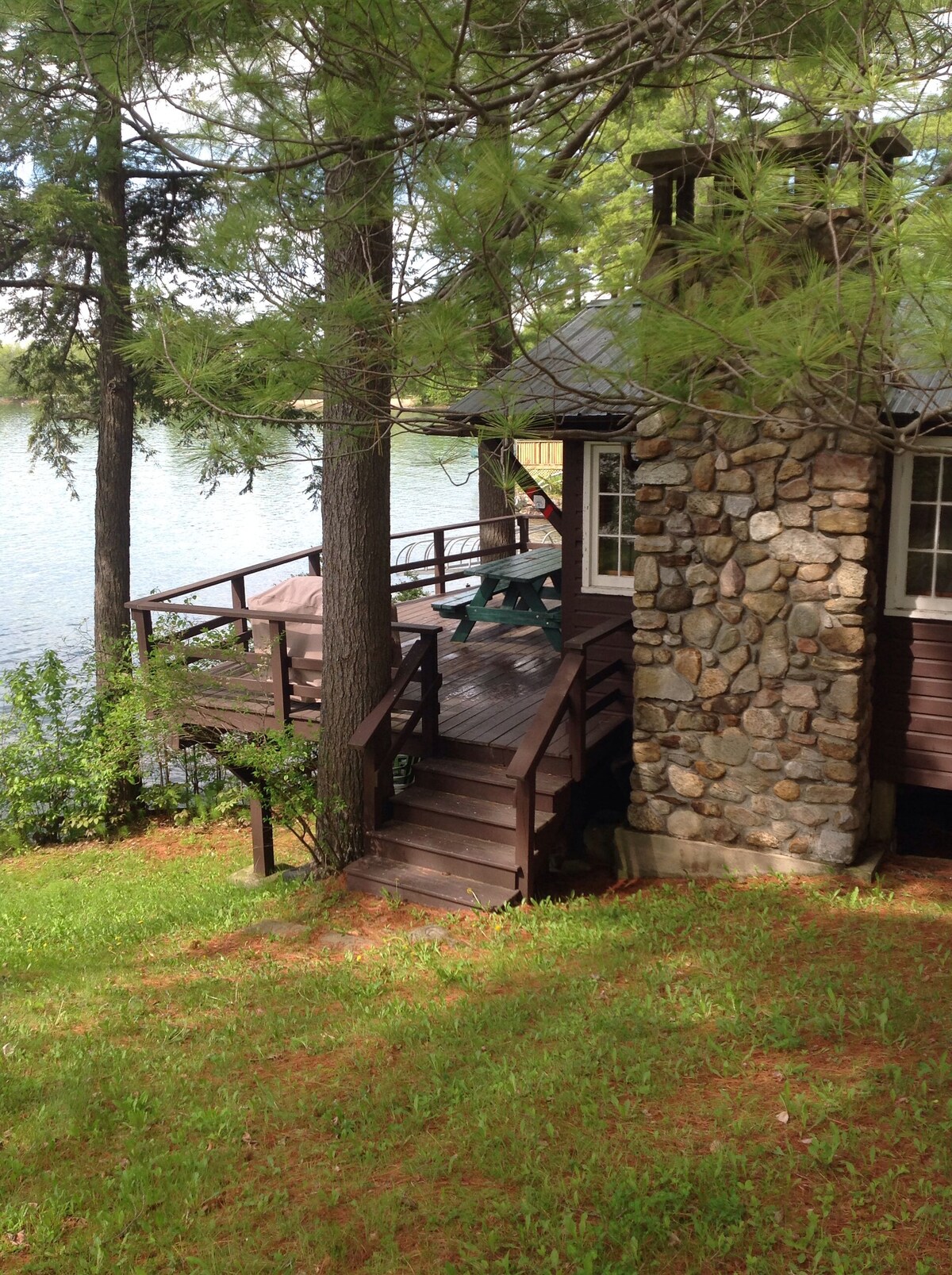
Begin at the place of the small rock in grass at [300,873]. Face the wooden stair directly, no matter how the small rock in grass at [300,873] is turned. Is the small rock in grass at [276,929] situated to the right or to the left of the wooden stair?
right

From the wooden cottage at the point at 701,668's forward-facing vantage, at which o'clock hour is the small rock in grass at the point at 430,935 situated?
The small rock in grass is roughly at 11 o'clock from the wooden cottage.

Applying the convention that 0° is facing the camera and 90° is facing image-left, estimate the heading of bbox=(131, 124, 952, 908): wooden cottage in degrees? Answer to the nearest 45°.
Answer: approximately 90°

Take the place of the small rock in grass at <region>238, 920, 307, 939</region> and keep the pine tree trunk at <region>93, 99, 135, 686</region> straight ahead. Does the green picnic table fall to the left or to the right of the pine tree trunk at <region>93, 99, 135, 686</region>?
right

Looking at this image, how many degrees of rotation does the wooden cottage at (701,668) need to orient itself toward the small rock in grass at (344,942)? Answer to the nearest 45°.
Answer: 0° — it already faces it

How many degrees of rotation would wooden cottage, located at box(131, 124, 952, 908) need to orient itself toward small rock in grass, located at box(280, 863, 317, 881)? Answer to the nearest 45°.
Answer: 0° — it already faces it

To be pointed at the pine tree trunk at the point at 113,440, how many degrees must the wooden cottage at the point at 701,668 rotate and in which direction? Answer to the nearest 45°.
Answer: approximately 45° to its right

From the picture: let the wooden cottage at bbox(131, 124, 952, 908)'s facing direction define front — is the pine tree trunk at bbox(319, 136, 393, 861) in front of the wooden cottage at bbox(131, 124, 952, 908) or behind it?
in front

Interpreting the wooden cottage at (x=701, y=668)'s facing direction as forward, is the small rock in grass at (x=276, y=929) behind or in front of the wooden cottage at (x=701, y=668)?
in front

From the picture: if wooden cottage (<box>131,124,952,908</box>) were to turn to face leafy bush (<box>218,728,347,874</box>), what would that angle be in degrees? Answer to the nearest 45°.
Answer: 0° — it already faces it
